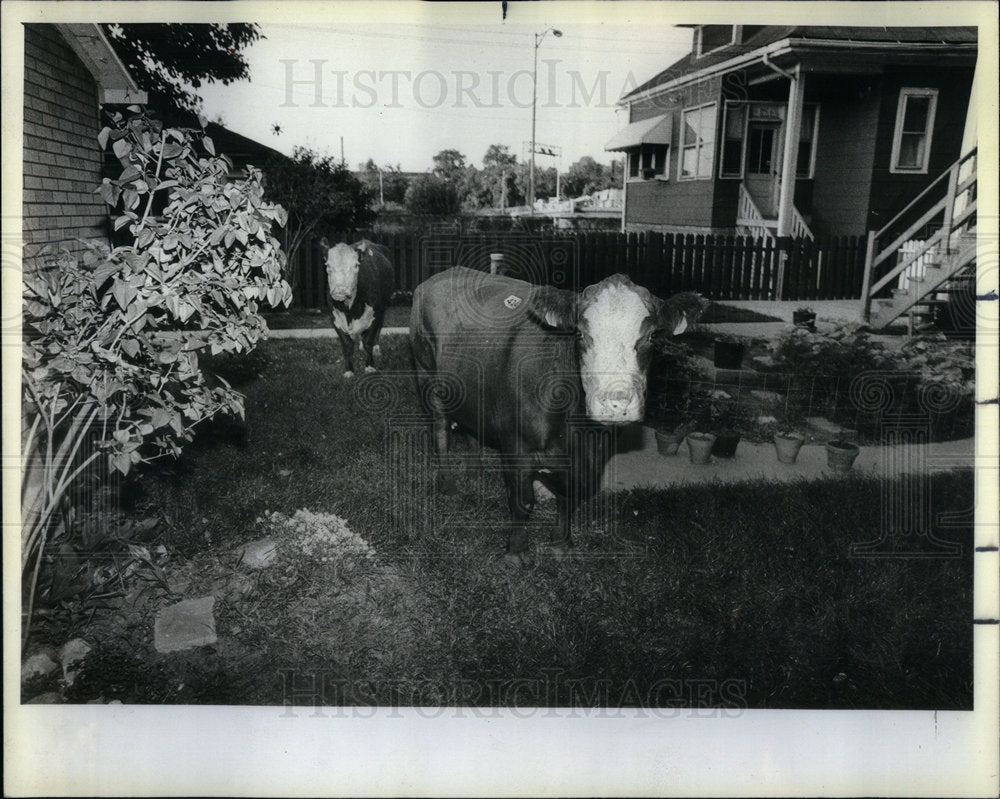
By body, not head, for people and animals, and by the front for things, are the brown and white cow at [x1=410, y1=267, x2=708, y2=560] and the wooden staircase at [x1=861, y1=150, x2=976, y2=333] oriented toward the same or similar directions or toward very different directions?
very different directions

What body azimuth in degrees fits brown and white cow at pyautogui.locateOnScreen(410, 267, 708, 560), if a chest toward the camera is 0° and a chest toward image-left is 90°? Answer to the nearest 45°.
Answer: approximately 315°

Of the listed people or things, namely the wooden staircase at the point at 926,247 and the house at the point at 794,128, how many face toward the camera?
1

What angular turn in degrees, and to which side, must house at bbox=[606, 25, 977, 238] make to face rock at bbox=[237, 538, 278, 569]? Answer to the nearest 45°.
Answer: approximately 45° to its right

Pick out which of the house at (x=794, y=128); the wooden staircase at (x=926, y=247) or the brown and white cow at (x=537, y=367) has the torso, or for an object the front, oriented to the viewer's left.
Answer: the wooden staircase

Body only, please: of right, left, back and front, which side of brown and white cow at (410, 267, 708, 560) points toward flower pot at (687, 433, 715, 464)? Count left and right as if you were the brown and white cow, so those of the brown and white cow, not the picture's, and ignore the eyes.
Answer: left

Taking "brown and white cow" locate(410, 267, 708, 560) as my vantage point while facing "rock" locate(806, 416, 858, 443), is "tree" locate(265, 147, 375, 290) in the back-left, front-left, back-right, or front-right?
front-left

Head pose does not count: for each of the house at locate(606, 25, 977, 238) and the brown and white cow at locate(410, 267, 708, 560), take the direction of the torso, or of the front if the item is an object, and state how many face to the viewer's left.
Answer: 0

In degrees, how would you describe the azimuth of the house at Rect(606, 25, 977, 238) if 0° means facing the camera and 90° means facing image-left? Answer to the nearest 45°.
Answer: approximately 0°

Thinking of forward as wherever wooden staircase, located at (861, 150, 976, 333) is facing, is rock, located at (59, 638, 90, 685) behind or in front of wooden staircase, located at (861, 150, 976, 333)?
in front

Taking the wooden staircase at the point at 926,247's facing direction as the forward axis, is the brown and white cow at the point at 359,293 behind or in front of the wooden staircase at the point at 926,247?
in front

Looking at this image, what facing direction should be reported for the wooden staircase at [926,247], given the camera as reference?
facing to the left of the viewer
